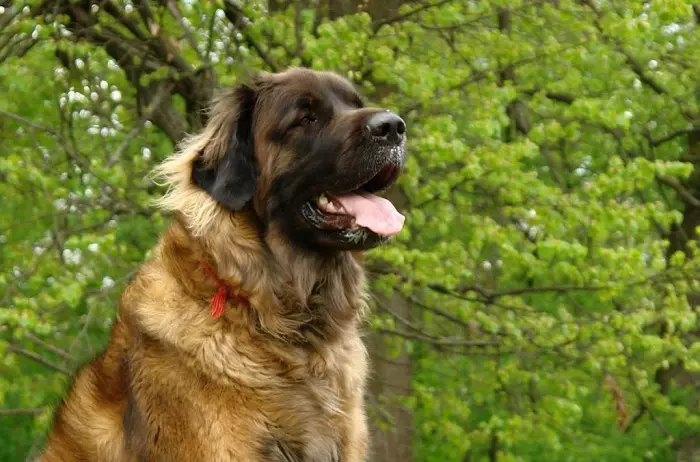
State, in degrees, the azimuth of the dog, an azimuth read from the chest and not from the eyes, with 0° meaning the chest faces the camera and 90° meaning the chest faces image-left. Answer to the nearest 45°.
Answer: approximately 315°
